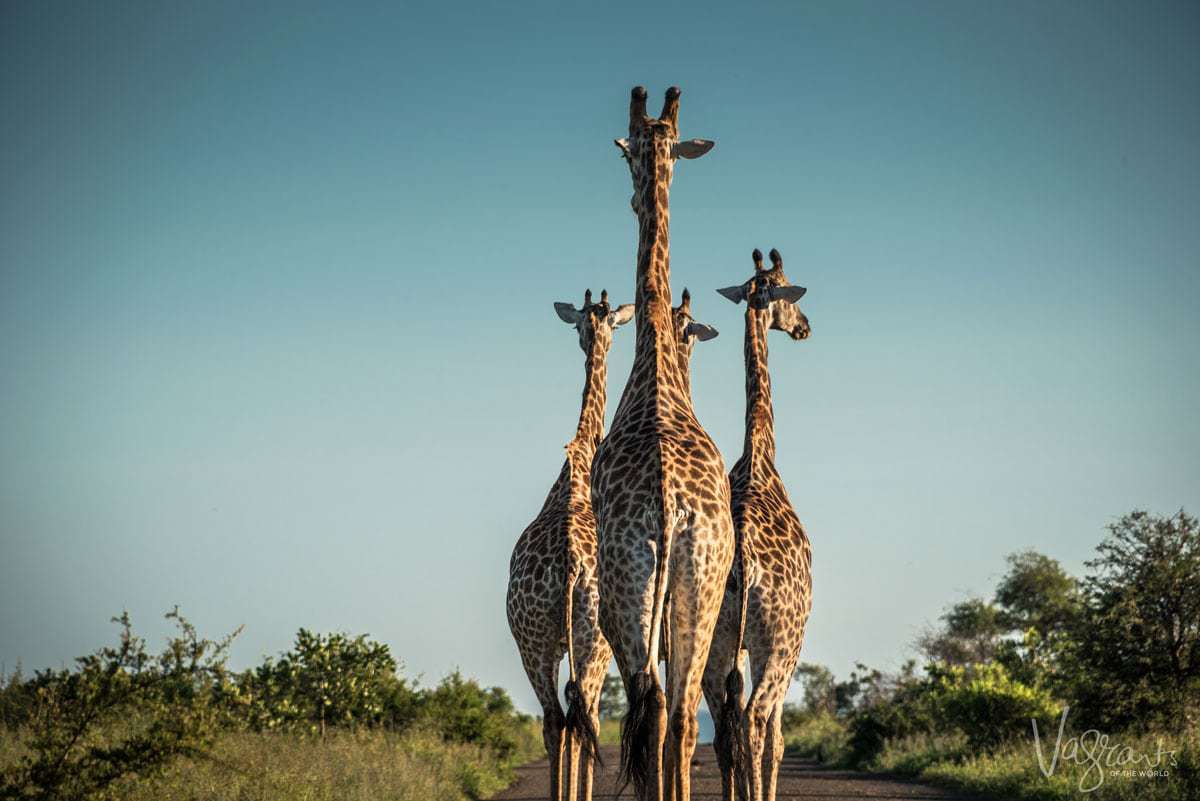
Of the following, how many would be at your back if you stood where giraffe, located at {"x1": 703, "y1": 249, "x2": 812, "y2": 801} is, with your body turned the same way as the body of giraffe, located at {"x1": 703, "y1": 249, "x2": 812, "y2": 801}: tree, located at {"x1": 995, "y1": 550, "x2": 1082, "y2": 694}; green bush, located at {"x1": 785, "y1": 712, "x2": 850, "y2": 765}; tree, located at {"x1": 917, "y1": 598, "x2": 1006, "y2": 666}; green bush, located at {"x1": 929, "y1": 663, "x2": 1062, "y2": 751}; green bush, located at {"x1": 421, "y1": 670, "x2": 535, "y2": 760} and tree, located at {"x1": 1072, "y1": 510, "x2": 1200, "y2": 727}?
0

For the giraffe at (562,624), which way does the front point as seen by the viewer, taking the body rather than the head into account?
away from the camera

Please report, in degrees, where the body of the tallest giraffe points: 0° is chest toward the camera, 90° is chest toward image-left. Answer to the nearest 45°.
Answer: approximately 180°

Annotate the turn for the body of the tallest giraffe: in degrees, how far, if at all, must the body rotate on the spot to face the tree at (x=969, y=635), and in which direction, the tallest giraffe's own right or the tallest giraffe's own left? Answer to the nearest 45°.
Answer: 0° — it already faces it

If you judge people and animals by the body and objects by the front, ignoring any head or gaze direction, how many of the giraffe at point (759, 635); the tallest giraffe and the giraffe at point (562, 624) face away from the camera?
3

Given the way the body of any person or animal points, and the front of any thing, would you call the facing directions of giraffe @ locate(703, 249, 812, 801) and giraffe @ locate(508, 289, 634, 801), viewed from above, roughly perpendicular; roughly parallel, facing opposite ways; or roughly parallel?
roughly parallel

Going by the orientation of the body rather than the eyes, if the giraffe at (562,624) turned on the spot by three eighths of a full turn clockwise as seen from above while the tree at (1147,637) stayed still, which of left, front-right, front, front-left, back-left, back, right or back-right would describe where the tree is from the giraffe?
left

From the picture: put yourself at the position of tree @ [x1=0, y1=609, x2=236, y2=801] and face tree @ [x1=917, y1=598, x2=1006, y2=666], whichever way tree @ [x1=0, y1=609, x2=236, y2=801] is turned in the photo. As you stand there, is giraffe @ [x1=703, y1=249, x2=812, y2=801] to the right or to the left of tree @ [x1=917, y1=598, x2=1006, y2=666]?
right

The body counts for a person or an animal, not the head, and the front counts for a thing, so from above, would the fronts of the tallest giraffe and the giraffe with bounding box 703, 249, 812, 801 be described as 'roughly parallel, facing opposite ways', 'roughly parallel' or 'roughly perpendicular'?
roughly parallel

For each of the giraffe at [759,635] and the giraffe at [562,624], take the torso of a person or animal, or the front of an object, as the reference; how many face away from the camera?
2

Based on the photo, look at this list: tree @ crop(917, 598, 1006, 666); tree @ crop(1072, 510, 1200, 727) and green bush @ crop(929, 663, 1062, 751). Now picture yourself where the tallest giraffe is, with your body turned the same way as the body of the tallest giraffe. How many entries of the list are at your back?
0

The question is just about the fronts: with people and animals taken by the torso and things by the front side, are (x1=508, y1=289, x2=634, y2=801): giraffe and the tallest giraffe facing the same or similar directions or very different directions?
same or similar directions

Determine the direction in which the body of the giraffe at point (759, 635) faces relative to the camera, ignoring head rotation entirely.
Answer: away from the camera
